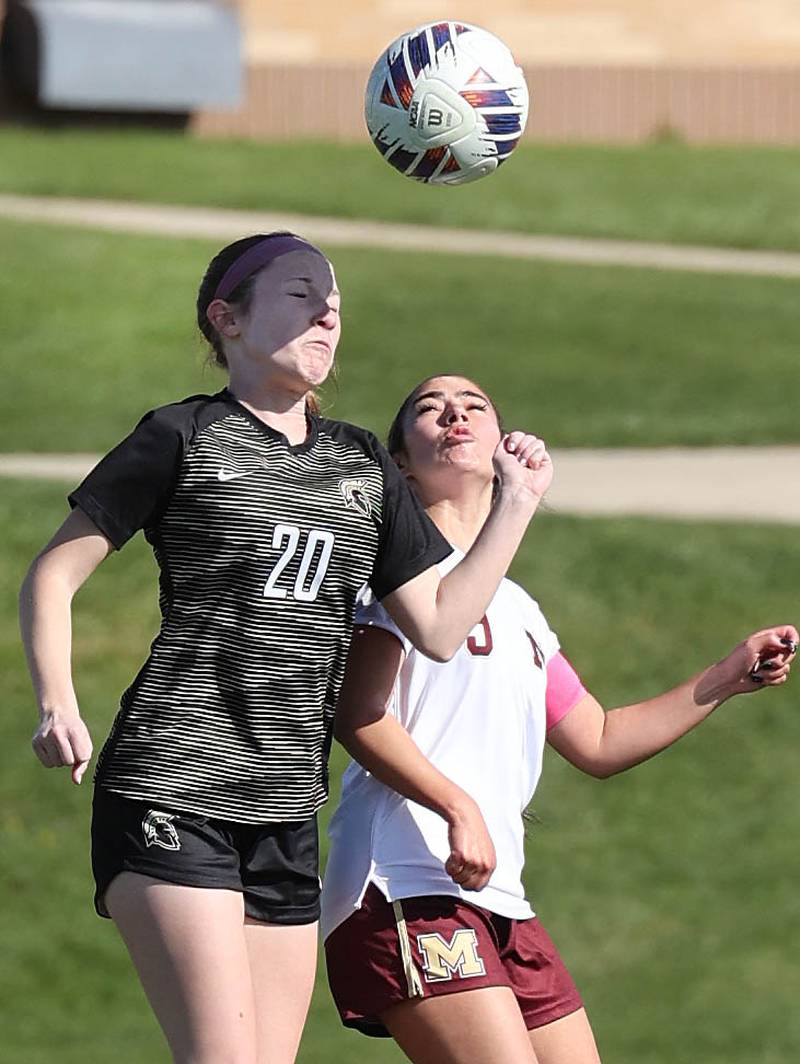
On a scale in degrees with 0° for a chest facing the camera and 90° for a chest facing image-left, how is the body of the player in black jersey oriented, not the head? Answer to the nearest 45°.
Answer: approximately 315°

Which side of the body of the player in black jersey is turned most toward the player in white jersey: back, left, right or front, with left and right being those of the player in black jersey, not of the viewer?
left

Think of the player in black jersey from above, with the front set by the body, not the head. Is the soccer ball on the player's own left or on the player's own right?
on the player's own left

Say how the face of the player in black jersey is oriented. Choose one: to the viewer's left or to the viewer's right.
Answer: to the viewer's right
